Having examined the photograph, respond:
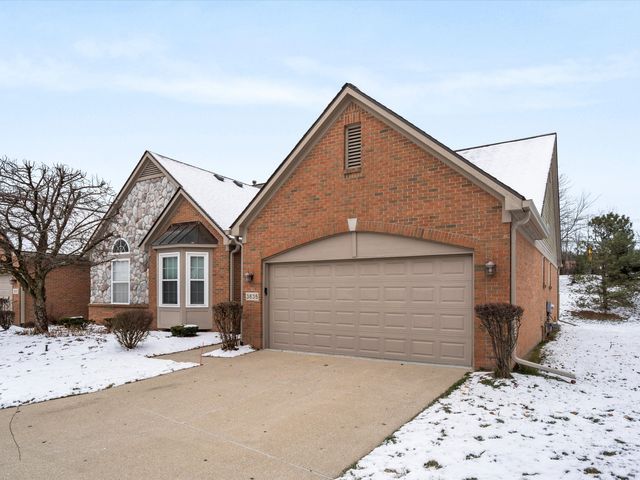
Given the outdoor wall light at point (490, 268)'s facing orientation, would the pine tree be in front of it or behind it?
behind

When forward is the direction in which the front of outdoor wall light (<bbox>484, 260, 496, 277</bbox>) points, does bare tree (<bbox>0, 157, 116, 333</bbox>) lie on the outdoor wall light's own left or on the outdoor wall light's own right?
on the outdoor wall light's own right

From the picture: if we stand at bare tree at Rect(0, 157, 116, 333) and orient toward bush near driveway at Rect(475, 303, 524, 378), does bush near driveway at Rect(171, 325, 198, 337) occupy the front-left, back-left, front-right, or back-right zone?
front-left

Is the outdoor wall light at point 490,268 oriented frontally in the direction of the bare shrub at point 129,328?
no

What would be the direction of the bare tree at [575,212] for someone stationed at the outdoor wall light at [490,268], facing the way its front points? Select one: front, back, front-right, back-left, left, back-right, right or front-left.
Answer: back

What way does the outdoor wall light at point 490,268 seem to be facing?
toward the camera

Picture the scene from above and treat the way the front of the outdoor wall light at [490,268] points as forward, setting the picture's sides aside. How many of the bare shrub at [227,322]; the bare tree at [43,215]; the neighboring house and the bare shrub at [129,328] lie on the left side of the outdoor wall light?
0

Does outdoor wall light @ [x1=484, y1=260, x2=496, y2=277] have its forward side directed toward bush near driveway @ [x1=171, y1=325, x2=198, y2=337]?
no
